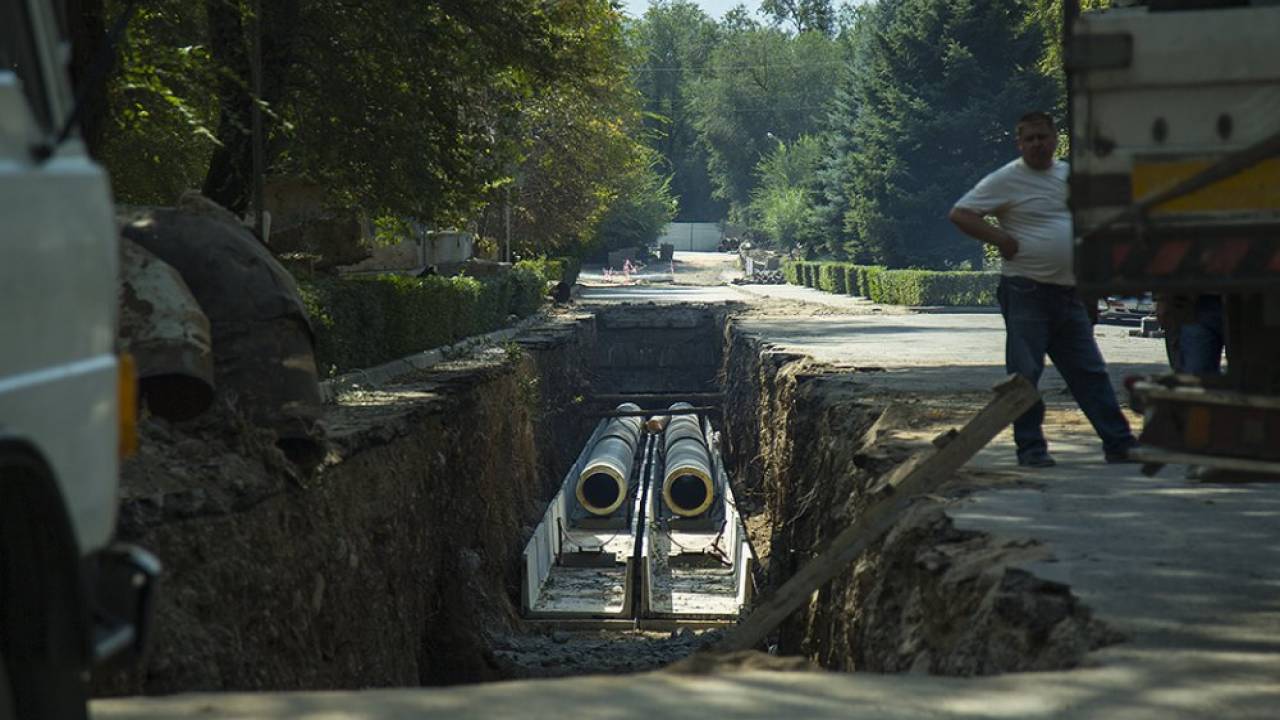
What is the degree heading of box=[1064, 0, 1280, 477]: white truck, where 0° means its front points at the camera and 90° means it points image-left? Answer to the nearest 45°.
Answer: approximately 180°

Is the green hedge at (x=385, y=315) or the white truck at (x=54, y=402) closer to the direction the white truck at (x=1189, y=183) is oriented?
the green hedge

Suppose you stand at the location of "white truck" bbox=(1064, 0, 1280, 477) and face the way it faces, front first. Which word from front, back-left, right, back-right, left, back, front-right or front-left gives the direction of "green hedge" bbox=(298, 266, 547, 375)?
front-left

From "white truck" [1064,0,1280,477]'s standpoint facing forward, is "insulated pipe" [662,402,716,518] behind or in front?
in front

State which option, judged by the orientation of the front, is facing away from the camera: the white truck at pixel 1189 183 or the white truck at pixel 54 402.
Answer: the white truck at pixel 1189 183

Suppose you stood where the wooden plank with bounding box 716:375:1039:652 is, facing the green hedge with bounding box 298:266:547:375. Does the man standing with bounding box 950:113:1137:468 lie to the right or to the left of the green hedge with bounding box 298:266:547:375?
right

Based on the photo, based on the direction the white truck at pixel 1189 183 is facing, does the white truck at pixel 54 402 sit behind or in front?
behind
